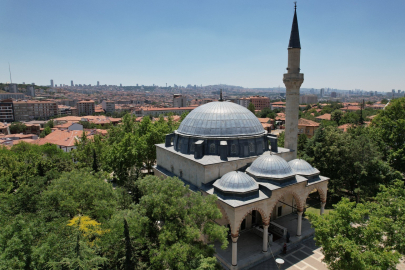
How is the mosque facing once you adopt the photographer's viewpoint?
facing the viewer and to the right of the viewer

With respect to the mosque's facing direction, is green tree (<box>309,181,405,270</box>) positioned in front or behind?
in front

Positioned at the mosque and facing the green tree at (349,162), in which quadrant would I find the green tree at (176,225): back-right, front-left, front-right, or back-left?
back-right

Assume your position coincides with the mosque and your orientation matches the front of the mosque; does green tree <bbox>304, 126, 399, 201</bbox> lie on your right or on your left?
on your left

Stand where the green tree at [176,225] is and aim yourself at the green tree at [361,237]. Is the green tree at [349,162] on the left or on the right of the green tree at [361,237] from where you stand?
left
